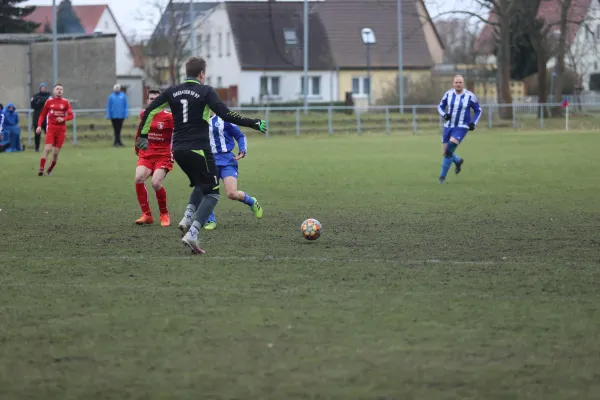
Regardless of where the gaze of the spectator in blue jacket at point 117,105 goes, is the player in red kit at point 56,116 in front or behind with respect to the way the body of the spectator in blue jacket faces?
in front

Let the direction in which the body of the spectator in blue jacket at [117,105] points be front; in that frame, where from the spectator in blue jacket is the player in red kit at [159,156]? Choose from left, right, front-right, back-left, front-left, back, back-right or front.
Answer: front

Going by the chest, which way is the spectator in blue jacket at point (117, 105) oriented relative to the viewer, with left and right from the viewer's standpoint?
facing the viewer

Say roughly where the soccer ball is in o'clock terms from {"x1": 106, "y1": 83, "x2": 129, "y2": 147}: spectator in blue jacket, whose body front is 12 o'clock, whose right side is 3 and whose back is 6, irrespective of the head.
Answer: The soccer ball is roughly at 12 o'clock from the spectator in blue jacket.

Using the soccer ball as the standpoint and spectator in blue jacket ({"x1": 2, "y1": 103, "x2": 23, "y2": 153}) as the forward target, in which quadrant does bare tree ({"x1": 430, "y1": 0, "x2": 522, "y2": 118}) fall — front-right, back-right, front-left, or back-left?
front-right

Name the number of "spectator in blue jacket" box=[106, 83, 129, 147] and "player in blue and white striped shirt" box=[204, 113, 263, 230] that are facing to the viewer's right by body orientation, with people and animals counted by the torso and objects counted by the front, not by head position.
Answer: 0

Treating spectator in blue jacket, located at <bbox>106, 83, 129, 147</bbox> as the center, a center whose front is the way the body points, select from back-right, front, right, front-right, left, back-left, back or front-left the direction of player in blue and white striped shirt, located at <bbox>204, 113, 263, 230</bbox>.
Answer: front
